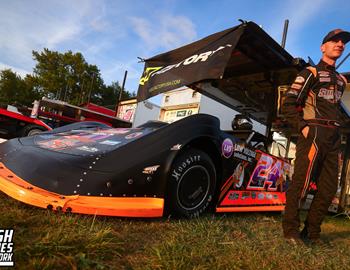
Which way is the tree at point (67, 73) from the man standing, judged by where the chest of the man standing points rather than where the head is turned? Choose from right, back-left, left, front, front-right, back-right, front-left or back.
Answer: back

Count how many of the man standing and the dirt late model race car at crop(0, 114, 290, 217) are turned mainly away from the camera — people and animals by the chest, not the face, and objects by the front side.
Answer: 0

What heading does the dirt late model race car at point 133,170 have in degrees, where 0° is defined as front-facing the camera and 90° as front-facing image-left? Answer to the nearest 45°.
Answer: approximately 45°

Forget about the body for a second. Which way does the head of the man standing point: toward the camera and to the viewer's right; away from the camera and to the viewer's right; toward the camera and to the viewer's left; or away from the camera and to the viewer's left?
toward the camera and to the viewer's right

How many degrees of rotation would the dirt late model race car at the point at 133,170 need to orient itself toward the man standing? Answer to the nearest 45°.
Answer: approximately 135° to its left

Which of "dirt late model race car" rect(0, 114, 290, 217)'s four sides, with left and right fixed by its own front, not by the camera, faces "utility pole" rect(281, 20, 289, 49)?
back

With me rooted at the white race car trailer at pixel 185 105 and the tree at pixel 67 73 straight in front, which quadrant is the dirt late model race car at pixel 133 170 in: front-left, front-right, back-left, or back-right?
back-left

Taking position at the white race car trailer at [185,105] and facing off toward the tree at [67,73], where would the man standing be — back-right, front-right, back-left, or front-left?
back-left

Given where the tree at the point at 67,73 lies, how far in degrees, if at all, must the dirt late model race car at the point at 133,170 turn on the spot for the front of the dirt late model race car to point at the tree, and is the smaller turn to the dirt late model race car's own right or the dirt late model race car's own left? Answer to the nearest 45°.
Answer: approximately 135° to the dirt late model race car's own right

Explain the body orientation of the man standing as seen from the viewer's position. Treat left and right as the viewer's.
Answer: facing the viewer and to the right of the viewer

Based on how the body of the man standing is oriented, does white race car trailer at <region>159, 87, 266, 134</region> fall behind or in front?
behind
